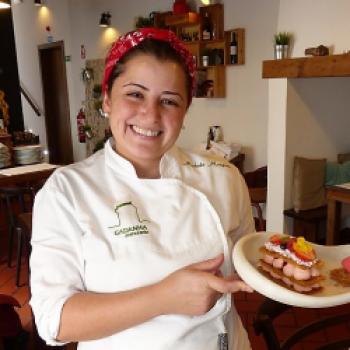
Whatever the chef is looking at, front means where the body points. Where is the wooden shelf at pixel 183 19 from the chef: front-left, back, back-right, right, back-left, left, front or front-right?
back

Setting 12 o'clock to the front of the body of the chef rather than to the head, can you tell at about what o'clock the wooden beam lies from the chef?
The wooden beam is roughly at 7 o'clock from the chef.

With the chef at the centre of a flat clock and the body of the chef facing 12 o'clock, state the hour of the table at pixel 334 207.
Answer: The table is roughly at 7 o'clock from the chef.

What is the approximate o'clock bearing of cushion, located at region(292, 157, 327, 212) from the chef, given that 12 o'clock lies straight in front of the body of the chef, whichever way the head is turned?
The cushion is roughly at 7 o'clock from the chef.

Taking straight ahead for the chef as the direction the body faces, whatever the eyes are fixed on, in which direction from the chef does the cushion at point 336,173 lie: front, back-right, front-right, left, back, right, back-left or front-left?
back-left

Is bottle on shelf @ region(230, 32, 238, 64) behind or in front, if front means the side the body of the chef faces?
behind

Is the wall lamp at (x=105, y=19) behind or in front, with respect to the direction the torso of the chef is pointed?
behind

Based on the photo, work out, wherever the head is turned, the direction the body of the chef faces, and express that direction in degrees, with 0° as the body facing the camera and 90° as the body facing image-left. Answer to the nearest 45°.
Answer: approximately 0°
